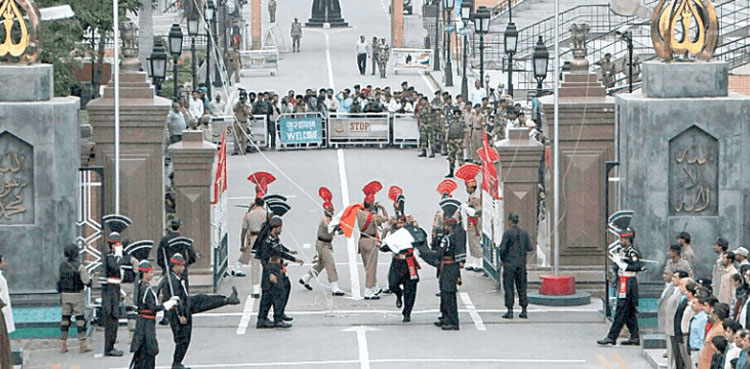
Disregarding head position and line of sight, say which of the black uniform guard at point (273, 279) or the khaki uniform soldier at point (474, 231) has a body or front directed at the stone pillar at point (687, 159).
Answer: the black uniform guard

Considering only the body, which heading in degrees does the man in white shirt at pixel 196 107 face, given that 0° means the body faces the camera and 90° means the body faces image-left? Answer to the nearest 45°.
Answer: approximately 0°

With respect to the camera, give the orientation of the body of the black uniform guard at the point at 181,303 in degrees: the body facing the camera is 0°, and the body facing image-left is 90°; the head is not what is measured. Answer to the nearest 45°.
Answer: approximately 270°

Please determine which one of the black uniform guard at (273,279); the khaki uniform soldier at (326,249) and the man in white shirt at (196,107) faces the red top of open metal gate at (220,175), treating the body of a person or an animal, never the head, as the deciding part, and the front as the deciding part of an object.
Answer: the man in white shirt

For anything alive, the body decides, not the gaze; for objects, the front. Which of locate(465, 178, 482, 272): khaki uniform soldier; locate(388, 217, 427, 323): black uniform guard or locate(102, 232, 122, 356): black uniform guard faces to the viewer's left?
the khaki uniform soldier

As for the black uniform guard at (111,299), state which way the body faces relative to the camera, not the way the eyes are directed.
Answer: to the viewer's right

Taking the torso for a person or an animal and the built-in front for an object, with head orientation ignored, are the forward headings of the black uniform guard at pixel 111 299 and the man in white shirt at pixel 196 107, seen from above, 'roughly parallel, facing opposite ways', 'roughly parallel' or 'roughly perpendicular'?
roughly perpendicular

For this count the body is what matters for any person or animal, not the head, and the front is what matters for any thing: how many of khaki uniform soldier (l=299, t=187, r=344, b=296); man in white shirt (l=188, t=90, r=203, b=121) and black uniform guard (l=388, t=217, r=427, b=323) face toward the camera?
2

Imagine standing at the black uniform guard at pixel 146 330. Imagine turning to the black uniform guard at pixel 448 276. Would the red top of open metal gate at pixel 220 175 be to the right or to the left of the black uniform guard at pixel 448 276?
left
